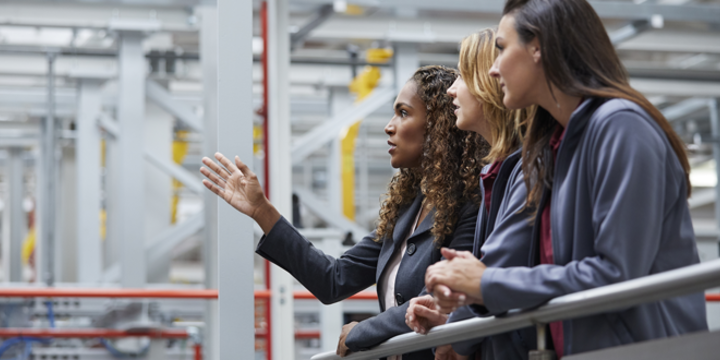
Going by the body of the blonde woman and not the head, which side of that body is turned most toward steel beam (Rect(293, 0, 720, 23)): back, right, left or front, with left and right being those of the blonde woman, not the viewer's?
right

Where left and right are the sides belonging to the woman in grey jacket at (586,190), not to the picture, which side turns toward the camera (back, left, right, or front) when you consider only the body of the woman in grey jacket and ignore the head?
left

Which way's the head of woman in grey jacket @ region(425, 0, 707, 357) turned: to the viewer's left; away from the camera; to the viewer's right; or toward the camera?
to the viewer's left

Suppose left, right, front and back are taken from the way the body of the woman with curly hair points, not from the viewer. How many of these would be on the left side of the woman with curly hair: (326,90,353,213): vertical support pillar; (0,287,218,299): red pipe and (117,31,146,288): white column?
0

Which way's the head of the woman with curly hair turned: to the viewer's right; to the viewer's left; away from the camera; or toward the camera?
to the viewer's left

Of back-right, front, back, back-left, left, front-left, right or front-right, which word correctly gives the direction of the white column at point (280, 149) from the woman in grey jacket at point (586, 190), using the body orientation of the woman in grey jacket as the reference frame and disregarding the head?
front-right

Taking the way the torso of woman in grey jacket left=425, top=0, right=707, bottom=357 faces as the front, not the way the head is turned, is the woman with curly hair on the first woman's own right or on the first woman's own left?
on the first woman's own right

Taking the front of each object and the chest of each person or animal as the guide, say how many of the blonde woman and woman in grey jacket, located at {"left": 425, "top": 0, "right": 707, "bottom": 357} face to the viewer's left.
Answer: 2

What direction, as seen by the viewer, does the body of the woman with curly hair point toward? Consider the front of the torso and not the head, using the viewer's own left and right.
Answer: facing the viewer and to the left of the viewer

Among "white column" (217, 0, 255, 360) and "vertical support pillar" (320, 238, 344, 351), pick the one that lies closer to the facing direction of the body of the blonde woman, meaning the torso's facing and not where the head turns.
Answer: the white column

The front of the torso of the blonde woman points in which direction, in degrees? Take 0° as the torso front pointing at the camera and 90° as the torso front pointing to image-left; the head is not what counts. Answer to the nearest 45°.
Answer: approximately 90°
